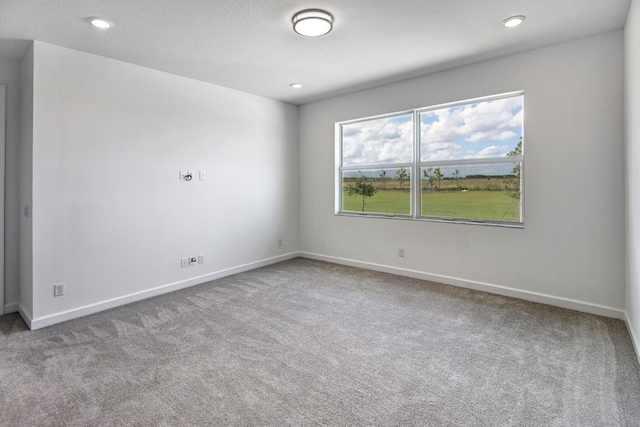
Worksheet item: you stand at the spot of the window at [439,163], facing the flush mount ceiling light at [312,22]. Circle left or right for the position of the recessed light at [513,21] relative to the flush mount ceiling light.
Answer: left

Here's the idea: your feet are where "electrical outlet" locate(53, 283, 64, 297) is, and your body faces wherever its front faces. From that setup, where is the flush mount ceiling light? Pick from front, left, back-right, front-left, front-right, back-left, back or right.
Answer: front

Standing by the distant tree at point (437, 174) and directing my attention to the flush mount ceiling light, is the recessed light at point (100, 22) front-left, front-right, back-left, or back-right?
front-right

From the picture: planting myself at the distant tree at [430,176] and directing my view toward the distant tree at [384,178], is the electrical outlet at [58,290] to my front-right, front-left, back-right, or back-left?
front-left

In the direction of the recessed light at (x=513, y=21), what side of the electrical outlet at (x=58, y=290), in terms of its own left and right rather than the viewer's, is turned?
front

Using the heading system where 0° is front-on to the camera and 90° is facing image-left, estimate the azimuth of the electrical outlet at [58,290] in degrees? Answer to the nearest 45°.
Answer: approximately 315°

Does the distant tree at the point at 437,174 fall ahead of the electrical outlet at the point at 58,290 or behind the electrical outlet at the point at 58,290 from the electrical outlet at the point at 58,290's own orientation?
ahead

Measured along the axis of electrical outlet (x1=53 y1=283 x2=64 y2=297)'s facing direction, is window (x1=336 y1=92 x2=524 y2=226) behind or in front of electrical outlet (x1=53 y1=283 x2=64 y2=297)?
in front
